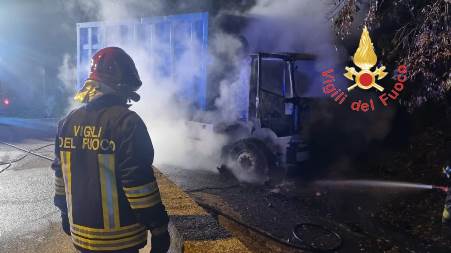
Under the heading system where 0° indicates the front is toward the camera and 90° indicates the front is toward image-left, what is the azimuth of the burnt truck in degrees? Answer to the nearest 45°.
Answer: approximately 315°

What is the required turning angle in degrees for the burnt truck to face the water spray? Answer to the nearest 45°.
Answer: approximately 45° to its left

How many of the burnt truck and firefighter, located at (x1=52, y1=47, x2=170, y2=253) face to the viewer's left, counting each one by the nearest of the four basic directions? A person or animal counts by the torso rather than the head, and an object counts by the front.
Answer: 0

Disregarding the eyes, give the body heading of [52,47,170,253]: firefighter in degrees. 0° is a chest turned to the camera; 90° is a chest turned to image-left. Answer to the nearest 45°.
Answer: approximately 225°

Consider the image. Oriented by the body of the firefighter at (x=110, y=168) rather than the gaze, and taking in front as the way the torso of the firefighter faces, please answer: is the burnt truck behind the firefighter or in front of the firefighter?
in front

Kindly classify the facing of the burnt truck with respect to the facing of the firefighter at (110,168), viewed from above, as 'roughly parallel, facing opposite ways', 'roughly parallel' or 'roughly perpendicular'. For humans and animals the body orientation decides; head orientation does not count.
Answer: roughly perpendicular
